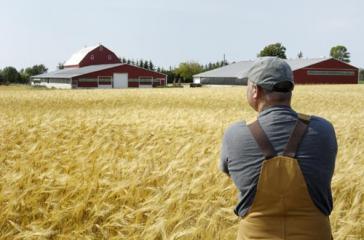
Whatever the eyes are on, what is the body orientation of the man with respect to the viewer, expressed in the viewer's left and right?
facing away from the viewer

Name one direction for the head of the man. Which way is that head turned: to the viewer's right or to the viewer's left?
to the viewer's left
